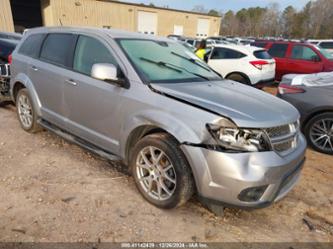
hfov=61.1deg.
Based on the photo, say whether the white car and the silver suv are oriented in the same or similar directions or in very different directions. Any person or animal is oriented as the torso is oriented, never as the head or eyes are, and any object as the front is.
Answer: very different directions

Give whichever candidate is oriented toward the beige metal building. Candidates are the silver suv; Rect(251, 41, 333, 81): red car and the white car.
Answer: the white car

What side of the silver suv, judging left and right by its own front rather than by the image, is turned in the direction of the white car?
left

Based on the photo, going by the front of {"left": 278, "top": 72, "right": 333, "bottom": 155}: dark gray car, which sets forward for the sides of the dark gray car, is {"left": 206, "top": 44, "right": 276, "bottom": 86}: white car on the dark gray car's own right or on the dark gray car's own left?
on the dark gray car's own left

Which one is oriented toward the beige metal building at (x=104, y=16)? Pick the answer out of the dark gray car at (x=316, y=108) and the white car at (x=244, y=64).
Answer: the white car

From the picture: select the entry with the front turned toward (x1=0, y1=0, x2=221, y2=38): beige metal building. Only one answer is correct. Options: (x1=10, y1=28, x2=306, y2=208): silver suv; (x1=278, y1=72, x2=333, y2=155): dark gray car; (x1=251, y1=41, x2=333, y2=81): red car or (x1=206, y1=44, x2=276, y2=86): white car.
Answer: the white car

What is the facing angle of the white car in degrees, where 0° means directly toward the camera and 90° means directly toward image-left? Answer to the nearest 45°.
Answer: approximately 135°

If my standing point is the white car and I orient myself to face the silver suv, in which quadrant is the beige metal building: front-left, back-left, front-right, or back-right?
back-right

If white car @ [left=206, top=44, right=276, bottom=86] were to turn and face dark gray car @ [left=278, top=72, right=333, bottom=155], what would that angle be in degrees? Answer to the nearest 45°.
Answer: approximately 135° to its left

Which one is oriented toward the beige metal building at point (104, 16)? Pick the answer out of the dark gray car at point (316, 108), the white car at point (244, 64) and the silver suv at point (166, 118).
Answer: the white car
